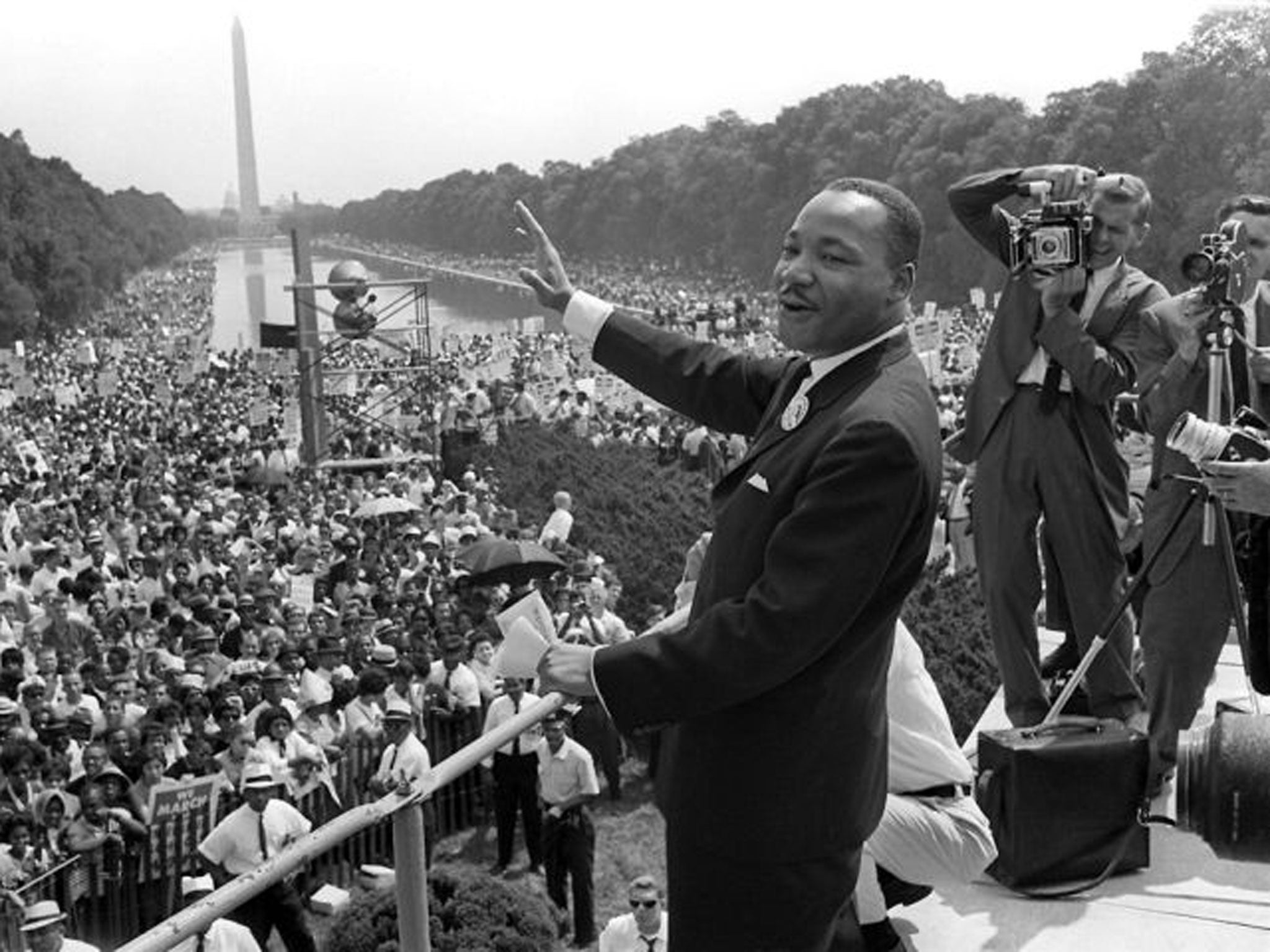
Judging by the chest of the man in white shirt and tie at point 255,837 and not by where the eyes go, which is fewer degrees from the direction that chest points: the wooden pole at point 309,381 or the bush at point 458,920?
the bush

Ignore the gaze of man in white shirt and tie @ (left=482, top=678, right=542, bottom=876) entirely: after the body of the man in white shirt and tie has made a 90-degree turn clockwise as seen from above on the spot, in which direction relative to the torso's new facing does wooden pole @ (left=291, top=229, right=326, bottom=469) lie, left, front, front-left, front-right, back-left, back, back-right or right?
right

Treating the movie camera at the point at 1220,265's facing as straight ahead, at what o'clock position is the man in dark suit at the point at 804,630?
The man in dark suit is roughly at 11 o'clock from the movie camera.

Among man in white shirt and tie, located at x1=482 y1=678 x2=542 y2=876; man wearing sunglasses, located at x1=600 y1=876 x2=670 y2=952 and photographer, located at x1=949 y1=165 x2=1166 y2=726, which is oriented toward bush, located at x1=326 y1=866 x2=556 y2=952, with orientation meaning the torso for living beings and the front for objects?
the man in white shirt and tie

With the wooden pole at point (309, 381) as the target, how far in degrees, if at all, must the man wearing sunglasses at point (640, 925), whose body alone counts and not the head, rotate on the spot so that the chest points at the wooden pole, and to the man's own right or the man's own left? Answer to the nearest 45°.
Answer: approximately 180°

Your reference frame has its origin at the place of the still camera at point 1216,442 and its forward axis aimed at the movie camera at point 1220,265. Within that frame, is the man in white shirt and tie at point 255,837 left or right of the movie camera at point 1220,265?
left

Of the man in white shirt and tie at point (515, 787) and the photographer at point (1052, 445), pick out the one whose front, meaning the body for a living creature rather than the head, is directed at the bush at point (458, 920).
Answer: the man in white shirt and tie
